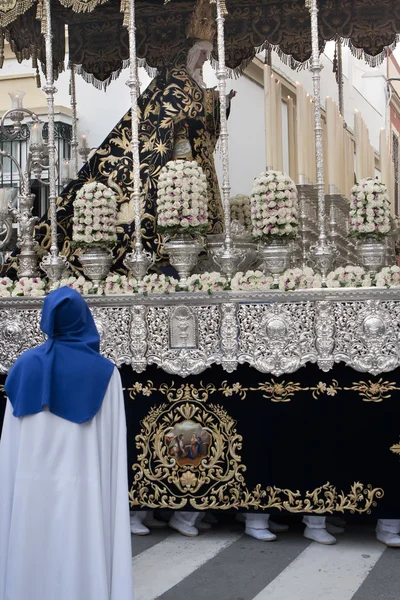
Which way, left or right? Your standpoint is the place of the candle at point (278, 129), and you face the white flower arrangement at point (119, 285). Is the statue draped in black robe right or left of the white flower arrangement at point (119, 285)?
right

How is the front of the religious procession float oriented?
to the viewer's right
